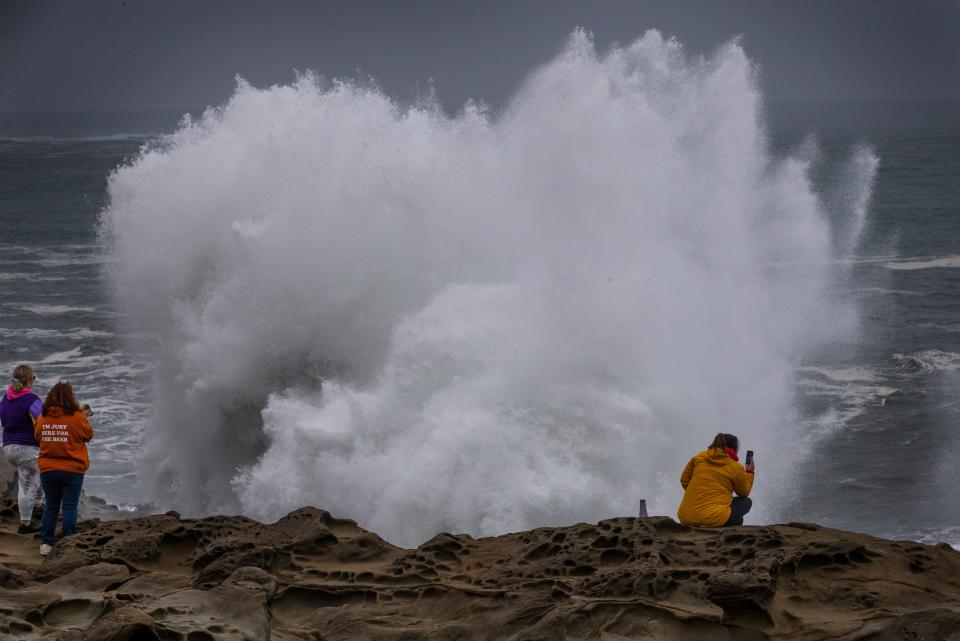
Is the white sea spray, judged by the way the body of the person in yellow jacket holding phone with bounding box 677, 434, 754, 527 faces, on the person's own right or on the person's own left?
on the person's own left

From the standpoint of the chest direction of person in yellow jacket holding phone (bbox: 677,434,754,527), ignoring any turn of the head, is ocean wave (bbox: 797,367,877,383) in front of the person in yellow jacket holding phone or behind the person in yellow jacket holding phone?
in front

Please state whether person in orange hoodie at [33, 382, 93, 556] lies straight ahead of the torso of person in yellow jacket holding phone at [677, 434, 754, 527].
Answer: no

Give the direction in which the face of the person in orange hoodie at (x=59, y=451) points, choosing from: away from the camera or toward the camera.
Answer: away from the camera

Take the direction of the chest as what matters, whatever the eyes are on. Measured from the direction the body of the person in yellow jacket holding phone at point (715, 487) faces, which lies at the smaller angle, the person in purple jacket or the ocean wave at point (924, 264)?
the ocean wave

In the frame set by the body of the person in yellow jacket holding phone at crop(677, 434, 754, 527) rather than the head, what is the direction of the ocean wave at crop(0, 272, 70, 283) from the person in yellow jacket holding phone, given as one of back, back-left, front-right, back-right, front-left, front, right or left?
left

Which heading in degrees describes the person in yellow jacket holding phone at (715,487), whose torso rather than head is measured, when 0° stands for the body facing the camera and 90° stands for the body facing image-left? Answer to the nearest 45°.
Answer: approximately 225°

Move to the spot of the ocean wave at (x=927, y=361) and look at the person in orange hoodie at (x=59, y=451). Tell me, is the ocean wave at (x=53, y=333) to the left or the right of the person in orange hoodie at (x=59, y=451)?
right

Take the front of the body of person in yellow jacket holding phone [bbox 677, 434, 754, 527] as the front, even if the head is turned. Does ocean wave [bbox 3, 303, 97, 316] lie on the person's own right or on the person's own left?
on the person's own left

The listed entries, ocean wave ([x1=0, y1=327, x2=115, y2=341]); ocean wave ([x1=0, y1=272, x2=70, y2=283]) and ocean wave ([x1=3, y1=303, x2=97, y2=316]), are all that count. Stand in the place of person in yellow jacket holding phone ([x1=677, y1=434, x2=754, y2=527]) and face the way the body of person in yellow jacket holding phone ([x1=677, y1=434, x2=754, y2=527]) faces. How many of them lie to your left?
3
